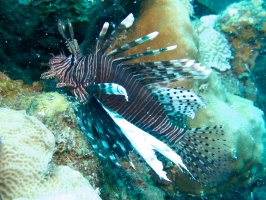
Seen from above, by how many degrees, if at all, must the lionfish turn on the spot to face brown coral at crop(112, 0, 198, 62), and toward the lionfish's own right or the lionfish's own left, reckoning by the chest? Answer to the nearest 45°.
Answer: approximately 135° to the lionfish's own right

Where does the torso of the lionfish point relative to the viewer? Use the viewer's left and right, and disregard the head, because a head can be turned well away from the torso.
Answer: facing to the left of the viewer

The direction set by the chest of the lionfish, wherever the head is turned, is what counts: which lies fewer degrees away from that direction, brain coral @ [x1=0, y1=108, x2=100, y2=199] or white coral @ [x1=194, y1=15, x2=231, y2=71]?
the brain coral

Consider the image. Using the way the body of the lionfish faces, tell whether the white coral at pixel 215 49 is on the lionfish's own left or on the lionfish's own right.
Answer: on the lionfish's own right

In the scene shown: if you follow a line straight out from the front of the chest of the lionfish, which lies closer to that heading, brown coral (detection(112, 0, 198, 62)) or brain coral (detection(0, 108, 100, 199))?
the brain coral

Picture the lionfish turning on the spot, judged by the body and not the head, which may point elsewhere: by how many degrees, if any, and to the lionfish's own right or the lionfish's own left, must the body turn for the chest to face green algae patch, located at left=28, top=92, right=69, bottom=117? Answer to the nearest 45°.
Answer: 0° — it already faces it

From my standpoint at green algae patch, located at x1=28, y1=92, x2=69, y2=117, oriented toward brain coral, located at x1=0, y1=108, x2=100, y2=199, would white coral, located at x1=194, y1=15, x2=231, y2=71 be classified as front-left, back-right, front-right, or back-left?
back-left

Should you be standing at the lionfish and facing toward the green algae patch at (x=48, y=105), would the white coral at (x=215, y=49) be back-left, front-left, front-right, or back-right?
back-right

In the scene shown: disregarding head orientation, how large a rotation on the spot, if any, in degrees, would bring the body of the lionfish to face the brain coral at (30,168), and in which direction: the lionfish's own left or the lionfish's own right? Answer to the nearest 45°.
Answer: approximately 45° to the lionfish's own left

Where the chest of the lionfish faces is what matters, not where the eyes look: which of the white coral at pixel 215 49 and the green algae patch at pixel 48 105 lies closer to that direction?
the green algae patch
